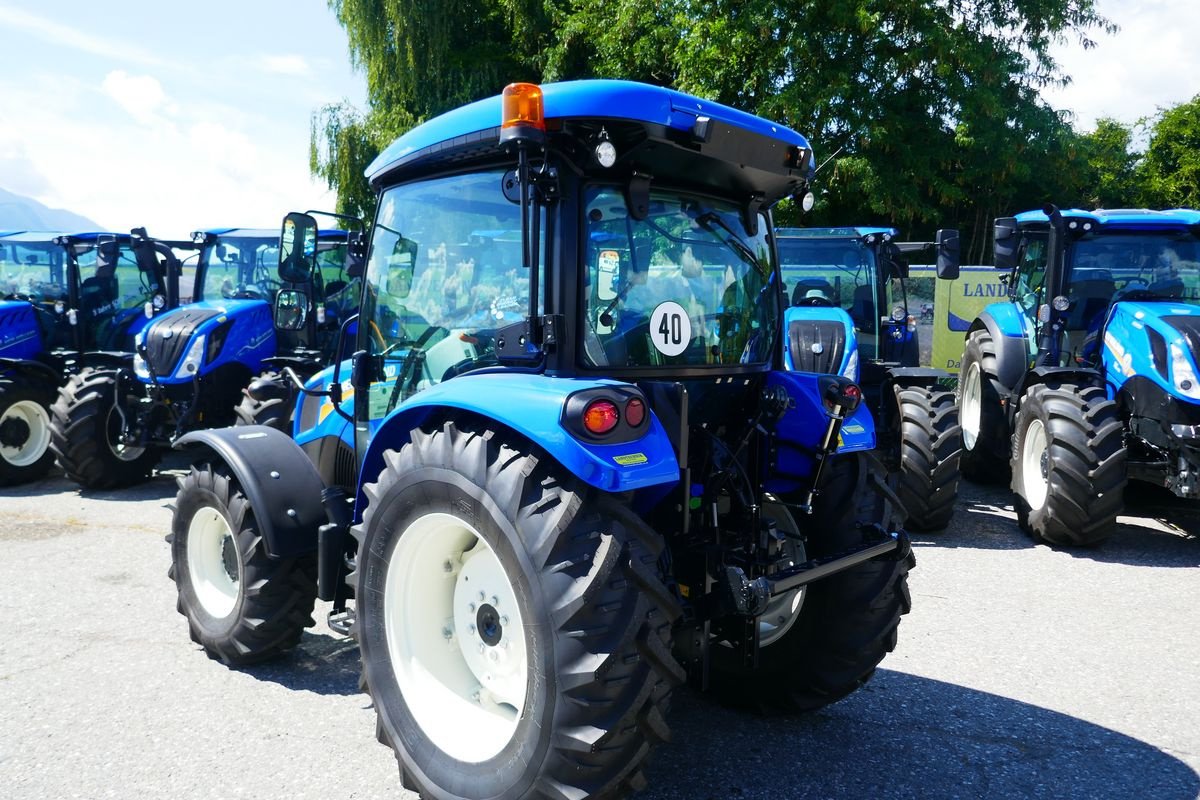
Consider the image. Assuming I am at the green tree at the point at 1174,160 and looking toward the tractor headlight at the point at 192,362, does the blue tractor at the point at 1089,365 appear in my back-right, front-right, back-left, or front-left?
front-left

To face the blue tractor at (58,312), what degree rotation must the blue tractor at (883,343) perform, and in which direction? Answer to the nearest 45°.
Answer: approximately 90° to its right

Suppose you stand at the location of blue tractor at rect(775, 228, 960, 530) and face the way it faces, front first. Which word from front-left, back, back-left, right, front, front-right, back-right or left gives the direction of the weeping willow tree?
back-right

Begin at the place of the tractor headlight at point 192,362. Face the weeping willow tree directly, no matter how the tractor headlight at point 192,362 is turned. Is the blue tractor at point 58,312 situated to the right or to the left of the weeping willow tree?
left

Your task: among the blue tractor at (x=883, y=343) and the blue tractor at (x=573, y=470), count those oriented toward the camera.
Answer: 1

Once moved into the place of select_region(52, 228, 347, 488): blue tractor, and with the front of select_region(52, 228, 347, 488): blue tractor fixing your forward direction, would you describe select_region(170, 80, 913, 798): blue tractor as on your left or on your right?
on your left

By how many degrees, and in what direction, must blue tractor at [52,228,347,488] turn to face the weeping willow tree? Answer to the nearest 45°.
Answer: approximately 180°

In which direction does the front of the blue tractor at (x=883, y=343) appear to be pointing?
toward the camera

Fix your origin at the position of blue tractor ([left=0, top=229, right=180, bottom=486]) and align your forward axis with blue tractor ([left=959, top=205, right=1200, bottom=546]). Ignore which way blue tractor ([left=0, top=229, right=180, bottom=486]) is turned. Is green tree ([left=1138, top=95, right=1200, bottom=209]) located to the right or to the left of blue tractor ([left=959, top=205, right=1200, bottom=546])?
left

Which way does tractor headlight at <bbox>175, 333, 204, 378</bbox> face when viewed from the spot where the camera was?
facing the viewer and to the left of the viewer

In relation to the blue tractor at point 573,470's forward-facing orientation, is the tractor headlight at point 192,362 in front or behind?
in front

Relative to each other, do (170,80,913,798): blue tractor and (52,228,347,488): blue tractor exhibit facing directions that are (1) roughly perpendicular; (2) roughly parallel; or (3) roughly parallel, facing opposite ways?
roughly perpendicular

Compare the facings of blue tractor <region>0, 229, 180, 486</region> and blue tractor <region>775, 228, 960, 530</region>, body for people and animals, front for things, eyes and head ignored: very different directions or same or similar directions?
same or similar directions

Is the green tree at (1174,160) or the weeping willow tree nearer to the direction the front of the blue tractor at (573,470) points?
the weeping willow tree

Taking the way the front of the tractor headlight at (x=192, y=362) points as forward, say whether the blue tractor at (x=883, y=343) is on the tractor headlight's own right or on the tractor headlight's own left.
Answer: on the tractor headlight's own left

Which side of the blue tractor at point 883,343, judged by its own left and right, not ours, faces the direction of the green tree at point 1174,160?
back

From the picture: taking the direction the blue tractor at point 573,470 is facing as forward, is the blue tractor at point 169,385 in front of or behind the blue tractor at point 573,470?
in front
